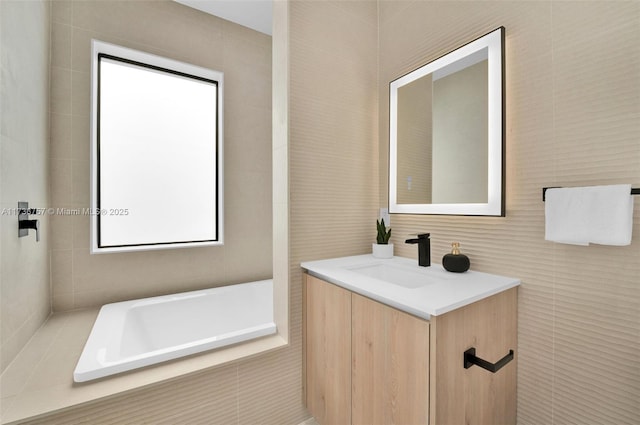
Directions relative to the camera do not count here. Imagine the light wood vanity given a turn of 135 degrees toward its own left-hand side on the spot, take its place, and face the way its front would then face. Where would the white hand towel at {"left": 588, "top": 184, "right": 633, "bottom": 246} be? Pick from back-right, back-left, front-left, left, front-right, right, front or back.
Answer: front

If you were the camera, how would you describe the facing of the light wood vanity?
facing the viewer and to the left of the viewer

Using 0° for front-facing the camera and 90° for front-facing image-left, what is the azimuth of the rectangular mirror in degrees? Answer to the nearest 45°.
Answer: approximately 45°

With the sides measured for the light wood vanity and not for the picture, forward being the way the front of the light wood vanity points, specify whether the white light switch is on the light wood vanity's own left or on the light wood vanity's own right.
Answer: on the light wood vanity's own right

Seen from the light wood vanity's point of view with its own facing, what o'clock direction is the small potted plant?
The small potted plant is roughly at 4 o'clock from the light wood vanity.

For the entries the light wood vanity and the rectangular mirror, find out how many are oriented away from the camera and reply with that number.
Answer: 0
